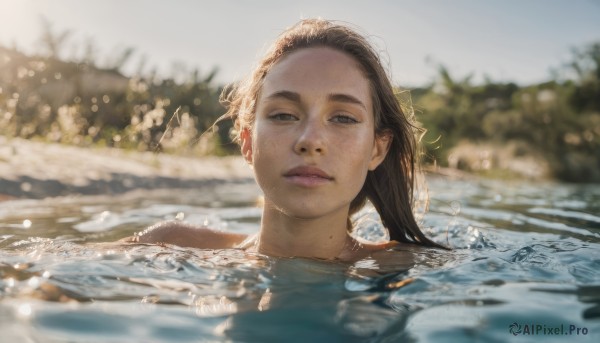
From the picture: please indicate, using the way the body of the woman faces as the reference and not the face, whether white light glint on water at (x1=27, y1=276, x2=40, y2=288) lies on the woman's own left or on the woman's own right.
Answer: on the woman's own right

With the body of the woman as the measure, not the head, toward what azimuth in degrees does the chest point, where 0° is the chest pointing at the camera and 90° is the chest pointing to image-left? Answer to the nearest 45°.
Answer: approximately 0°
